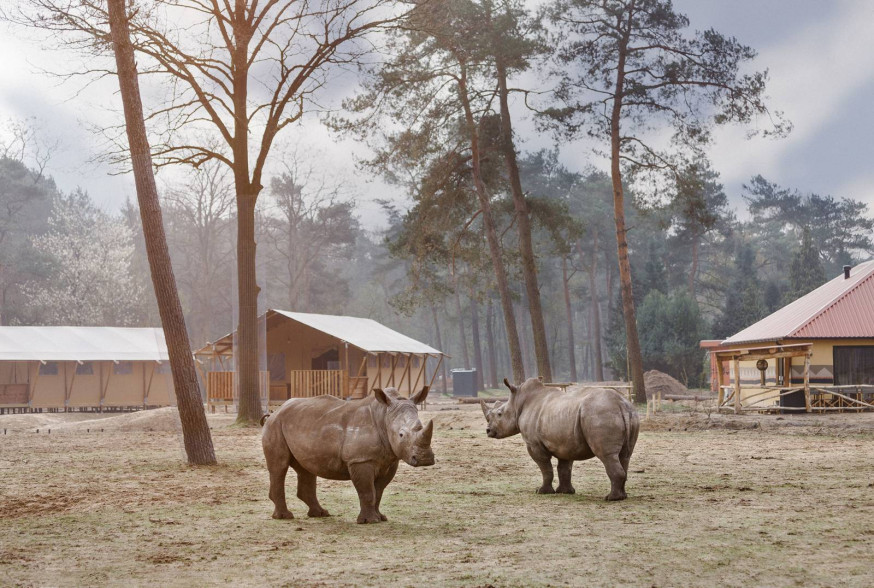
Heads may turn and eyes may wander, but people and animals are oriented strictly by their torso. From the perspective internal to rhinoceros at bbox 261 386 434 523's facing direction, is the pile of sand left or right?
on its left

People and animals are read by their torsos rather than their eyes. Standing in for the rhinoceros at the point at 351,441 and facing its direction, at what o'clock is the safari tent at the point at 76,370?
The safari tent is roughly at 7 o'clock from the rhinoceros.

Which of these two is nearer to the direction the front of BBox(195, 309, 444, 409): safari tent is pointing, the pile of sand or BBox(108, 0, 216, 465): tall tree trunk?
the tall tree trunk

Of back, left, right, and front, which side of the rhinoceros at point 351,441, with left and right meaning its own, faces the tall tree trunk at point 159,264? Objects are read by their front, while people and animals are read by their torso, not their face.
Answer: back

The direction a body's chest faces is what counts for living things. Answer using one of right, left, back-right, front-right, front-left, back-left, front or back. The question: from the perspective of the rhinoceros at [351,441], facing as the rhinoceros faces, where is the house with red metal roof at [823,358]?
left

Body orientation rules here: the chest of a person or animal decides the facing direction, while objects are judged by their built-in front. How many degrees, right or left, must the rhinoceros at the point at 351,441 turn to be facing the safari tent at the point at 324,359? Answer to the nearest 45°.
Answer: approximately 135° to its left

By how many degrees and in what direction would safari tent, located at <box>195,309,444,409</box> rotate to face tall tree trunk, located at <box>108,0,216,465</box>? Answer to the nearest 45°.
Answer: approximately 45° to its left

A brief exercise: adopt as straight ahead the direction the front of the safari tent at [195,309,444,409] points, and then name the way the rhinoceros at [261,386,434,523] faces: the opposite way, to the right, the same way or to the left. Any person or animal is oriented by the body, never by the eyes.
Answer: to the left

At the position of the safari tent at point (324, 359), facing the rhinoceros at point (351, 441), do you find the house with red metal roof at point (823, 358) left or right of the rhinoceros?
left

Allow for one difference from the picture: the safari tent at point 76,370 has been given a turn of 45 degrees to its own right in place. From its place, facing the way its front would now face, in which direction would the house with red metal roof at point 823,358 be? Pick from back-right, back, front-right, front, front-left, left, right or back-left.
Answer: back

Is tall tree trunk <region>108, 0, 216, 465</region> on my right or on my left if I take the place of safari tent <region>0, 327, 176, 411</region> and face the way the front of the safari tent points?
on my left

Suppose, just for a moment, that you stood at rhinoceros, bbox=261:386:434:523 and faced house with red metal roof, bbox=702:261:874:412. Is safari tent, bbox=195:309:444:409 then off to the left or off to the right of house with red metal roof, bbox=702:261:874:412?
left
